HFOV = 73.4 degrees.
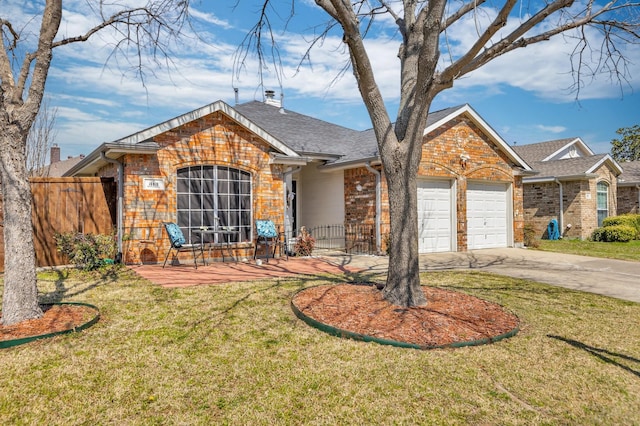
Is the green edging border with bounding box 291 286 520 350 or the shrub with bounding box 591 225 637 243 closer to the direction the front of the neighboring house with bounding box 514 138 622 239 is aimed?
the shrub

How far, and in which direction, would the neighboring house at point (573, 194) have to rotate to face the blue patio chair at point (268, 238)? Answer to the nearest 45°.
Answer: approximately 90° to its right

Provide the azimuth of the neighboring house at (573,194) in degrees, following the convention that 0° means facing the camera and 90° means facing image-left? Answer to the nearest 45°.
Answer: approximately 315°

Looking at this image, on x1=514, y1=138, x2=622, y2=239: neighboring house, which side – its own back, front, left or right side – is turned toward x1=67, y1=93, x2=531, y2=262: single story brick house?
right

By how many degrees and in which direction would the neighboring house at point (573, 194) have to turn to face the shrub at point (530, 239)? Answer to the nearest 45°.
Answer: approximately 45° to its right

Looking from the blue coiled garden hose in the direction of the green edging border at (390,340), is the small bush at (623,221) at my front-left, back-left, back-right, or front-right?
back-left

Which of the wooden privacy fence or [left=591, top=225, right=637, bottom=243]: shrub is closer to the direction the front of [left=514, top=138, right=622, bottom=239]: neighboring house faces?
the shrub

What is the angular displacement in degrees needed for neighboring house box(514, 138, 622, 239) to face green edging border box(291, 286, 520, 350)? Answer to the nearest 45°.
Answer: approximately 45° to its right

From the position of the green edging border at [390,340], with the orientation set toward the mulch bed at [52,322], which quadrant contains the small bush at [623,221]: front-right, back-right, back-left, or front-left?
back-right

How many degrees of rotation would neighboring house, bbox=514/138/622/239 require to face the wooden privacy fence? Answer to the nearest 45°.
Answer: approximately 90° to its right
